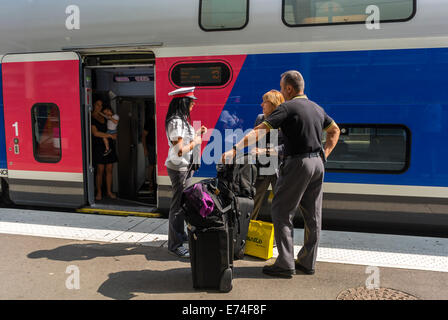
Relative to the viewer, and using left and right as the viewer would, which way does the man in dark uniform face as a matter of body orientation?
facing away from the viewer and to the left of the viewer

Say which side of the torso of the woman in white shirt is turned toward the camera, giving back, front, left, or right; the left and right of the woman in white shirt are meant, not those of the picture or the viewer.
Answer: right

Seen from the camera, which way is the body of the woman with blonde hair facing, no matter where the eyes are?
to the viewer's left

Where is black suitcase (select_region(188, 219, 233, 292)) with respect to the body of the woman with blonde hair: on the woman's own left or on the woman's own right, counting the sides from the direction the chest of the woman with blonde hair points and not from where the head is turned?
on the woman's own left

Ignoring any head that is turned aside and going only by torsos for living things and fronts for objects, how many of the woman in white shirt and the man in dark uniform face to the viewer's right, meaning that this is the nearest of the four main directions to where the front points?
1

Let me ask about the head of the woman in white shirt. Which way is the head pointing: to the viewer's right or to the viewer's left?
to the viewer's right

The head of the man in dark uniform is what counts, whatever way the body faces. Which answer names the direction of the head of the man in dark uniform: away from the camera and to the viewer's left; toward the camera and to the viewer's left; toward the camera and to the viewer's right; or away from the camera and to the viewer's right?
away from the camera and to the viewer's left
